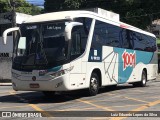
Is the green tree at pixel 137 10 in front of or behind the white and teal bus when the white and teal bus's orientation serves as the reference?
behind
